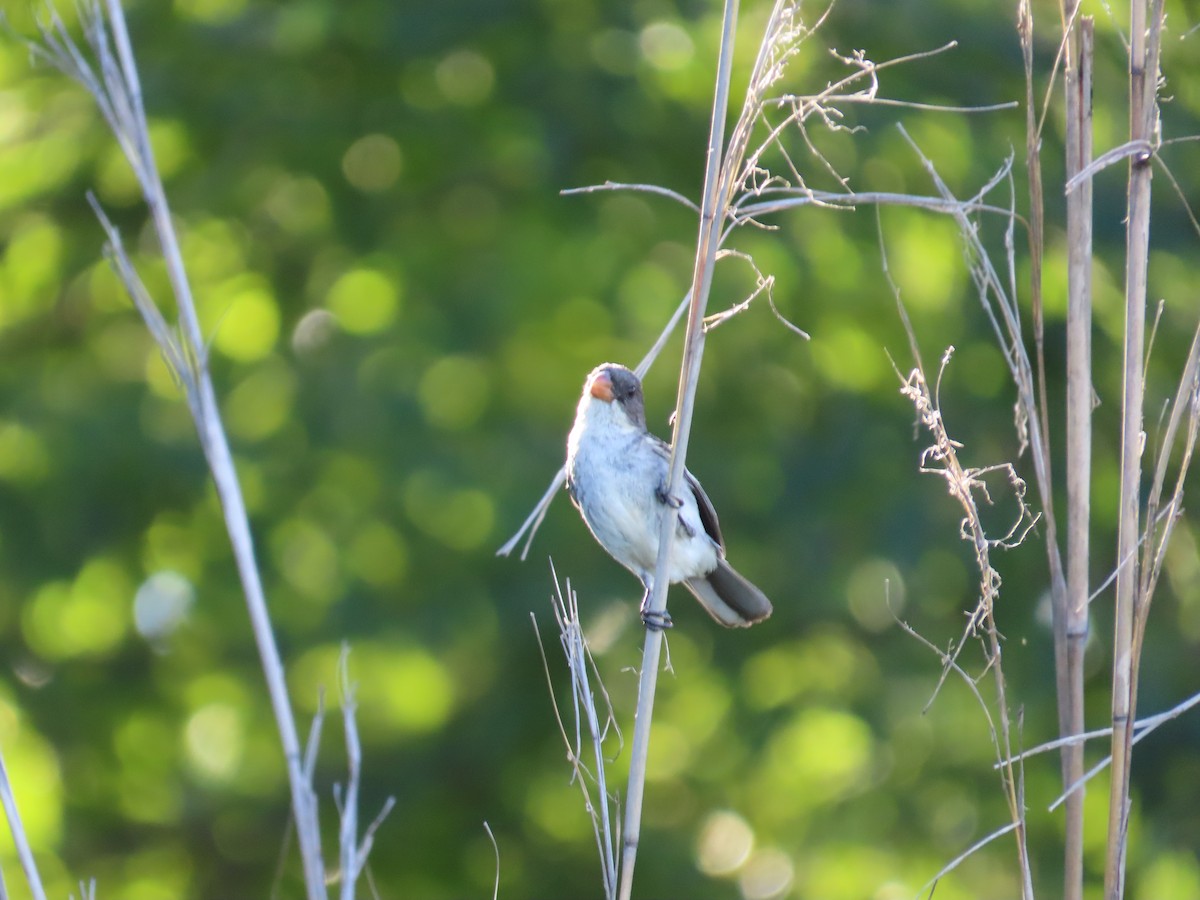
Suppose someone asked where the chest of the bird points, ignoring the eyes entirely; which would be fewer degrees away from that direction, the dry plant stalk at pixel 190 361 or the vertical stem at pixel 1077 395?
the dry plant stalk

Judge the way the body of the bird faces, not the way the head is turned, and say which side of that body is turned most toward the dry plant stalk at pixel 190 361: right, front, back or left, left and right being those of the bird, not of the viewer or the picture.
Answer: front

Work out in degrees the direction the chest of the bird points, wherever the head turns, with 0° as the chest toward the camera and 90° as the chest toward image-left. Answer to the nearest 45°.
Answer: approximately 45°

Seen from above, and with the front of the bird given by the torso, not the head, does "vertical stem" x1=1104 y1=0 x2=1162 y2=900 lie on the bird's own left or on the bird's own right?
on the bird's own left
